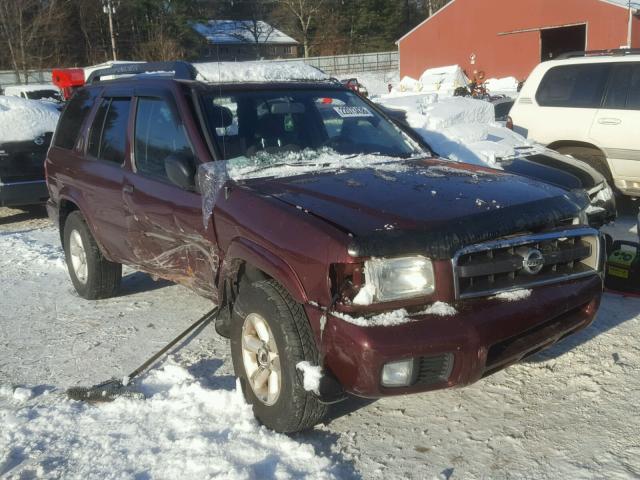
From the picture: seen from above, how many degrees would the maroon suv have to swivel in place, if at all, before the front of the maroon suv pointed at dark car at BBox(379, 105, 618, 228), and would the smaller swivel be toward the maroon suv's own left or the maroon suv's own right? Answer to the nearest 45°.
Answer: approximately 90° to the maroon suv's own left

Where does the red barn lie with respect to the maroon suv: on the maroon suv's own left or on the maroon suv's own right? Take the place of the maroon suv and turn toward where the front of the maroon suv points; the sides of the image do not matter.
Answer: on the maroon suv's own left

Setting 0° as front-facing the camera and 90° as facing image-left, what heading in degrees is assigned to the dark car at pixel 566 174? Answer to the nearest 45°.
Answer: approximately 315°

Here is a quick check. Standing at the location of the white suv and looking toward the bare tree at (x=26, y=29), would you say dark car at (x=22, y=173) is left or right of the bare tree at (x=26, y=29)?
left

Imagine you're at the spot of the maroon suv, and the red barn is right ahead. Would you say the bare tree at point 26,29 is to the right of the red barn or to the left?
left

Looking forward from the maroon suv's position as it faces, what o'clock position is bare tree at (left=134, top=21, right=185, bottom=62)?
The bare tree is roughly at 7 o'clock from the maroon suv.

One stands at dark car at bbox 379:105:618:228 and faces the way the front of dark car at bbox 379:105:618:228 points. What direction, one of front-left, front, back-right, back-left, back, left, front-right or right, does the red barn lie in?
back-left

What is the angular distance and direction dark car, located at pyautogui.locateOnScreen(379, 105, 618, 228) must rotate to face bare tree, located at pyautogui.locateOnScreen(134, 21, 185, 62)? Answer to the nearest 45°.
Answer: approximately 180°

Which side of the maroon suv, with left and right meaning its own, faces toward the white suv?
left
